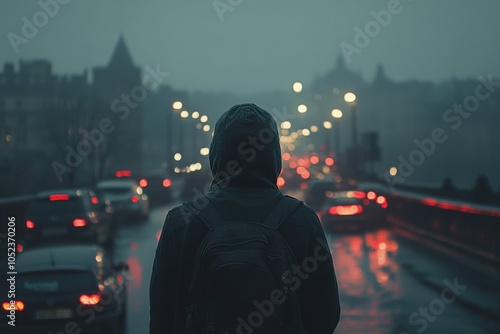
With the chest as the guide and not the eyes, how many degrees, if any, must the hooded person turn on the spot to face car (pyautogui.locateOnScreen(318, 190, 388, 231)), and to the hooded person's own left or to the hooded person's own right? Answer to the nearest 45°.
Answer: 0° — they already face it

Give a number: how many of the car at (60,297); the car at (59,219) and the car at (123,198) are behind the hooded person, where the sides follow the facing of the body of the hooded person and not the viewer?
0

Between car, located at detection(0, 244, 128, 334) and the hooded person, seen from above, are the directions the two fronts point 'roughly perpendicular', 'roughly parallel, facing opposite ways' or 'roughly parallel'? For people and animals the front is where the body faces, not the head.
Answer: roughly parallel

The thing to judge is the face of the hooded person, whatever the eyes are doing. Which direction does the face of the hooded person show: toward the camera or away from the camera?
away from the camera

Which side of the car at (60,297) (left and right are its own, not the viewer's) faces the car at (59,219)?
front

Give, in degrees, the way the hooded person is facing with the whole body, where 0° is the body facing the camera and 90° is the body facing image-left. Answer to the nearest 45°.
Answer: approximately 180°

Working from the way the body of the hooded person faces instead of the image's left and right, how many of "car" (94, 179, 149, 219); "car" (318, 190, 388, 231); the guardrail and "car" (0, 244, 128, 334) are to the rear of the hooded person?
0

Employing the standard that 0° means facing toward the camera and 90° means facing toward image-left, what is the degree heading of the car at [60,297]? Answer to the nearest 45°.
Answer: approximately 180°

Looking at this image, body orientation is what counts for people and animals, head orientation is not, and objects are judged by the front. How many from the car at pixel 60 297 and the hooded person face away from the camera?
2

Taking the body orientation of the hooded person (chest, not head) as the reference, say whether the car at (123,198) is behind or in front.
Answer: in front
